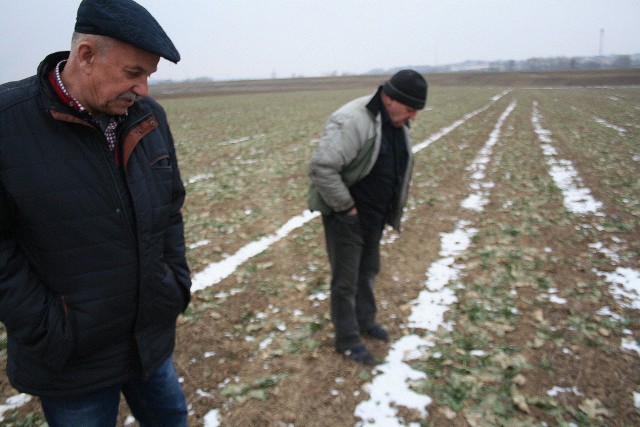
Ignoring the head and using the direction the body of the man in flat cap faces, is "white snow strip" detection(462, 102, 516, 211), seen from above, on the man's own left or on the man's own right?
on the man's own left

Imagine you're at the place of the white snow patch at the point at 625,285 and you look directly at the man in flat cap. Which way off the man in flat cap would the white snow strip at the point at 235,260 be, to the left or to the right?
right

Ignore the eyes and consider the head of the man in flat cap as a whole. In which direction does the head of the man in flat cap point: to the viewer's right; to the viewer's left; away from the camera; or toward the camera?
to the viewer's right

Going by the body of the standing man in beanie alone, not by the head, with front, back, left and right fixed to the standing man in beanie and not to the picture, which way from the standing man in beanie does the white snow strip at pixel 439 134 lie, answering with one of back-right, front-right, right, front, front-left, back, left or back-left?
back-left

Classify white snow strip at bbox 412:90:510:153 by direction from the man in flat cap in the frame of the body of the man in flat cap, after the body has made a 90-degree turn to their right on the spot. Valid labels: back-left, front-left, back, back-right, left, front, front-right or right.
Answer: back

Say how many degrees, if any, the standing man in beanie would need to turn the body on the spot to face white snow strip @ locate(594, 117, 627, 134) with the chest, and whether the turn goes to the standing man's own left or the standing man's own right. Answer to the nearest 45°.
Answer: approximately 90° to the standing man's own left

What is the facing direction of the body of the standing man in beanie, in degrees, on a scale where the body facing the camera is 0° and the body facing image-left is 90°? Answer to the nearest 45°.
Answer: approximately 315°
